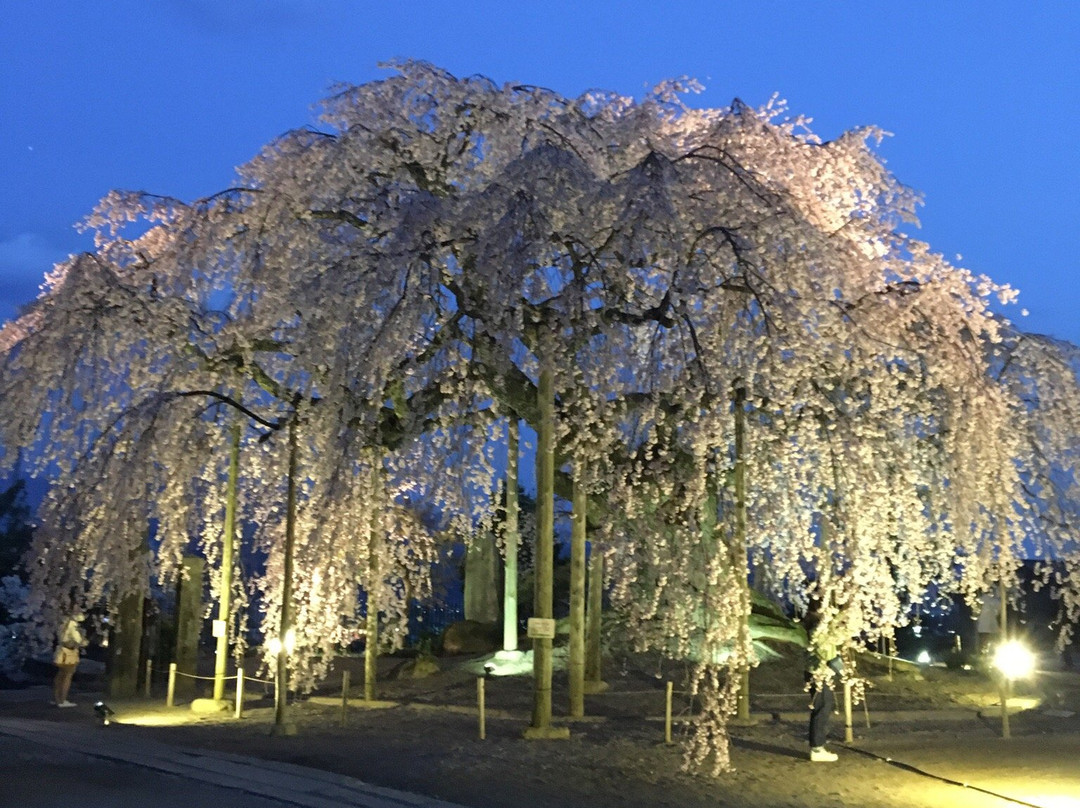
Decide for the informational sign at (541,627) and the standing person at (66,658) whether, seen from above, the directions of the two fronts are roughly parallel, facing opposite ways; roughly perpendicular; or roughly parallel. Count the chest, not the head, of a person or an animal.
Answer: roughly perpendicular

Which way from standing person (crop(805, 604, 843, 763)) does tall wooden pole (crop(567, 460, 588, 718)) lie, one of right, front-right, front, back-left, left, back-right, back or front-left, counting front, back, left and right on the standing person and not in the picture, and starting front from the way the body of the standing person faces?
back-left

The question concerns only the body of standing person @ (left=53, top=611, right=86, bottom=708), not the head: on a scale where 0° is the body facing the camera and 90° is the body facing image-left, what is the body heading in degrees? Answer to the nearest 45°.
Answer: approximately 270°

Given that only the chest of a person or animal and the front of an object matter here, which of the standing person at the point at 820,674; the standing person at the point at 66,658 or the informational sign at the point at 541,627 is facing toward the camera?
the informational sign

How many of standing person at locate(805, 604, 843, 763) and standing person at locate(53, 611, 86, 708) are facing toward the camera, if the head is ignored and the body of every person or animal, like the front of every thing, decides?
0

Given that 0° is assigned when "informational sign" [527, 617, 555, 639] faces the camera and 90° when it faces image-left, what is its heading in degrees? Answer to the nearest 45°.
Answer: approximately 0°
